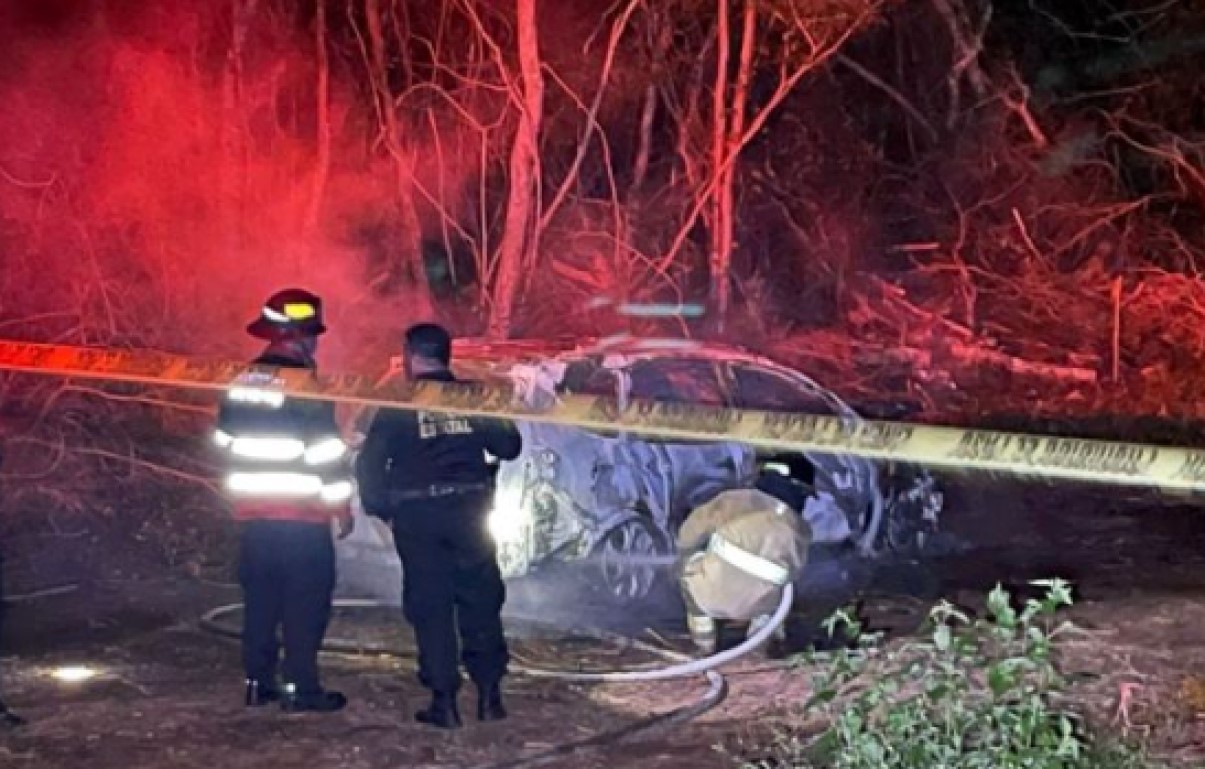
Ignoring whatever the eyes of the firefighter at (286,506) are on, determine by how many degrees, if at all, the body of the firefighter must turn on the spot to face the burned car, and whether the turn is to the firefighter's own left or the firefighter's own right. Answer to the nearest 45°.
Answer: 0° — they already face it

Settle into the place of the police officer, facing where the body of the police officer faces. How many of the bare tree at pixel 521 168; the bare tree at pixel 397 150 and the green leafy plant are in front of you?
2

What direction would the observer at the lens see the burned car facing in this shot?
facing away from the viewer and to the right of the viewer

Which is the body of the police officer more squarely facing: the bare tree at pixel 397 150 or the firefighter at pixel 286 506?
the bare tree

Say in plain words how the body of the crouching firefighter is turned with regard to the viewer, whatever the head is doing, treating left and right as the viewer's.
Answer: facing away from the viewer and to the right of the viewer

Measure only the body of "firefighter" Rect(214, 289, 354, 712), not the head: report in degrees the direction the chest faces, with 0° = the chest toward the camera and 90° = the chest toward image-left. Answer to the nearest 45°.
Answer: approximately 225°

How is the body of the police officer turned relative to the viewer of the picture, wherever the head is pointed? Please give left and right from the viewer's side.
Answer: facing away from the viewer
